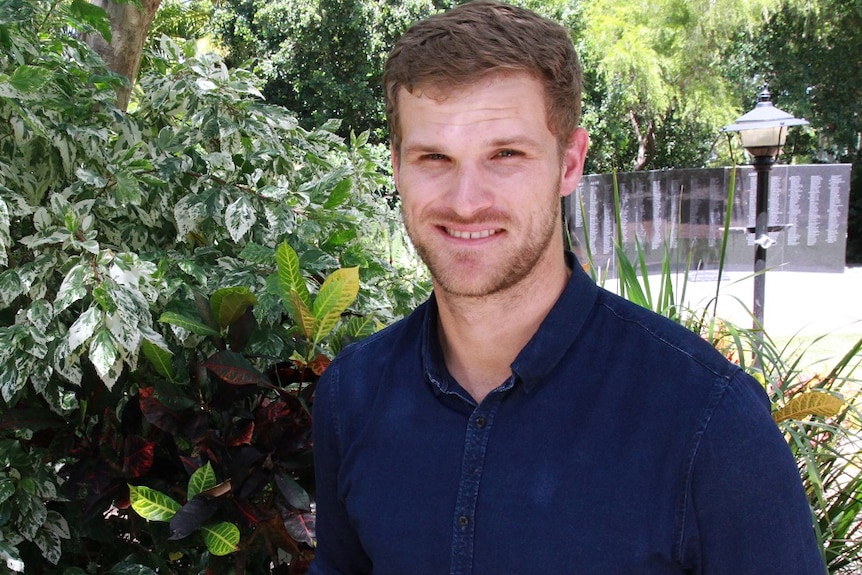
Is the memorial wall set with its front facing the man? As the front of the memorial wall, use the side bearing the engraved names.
yes

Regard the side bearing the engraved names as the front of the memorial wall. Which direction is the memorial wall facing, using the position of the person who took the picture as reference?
facing the viewer

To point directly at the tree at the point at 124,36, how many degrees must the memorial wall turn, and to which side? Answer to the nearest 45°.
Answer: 0° — it already faces it

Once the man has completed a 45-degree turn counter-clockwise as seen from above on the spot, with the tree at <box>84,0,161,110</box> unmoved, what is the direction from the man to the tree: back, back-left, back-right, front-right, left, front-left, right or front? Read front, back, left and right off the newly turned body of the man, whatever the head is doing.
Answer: back-right

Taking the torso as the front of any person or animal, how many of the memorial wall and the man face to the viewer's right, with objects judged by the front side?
0

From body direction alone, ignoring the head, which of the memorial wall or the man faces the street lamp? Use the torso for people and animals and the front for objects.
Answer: the memorial wall

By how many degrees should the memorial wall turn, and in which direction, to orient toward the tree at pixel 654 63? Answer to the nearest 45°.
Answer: approximately 180°

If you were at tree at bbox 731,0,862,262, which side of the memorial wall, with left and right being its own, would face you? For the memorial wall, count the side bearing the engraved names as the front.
back

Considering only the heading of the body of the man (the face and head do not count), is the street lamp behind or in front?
behind

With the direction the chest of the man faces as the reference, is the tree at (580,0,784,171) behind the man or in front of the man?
behind

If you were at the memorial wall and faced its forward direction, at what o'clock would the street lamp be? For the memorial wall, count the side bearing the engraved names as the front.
The street lamp is roughly at 12 o'clock from the memorial wall.
